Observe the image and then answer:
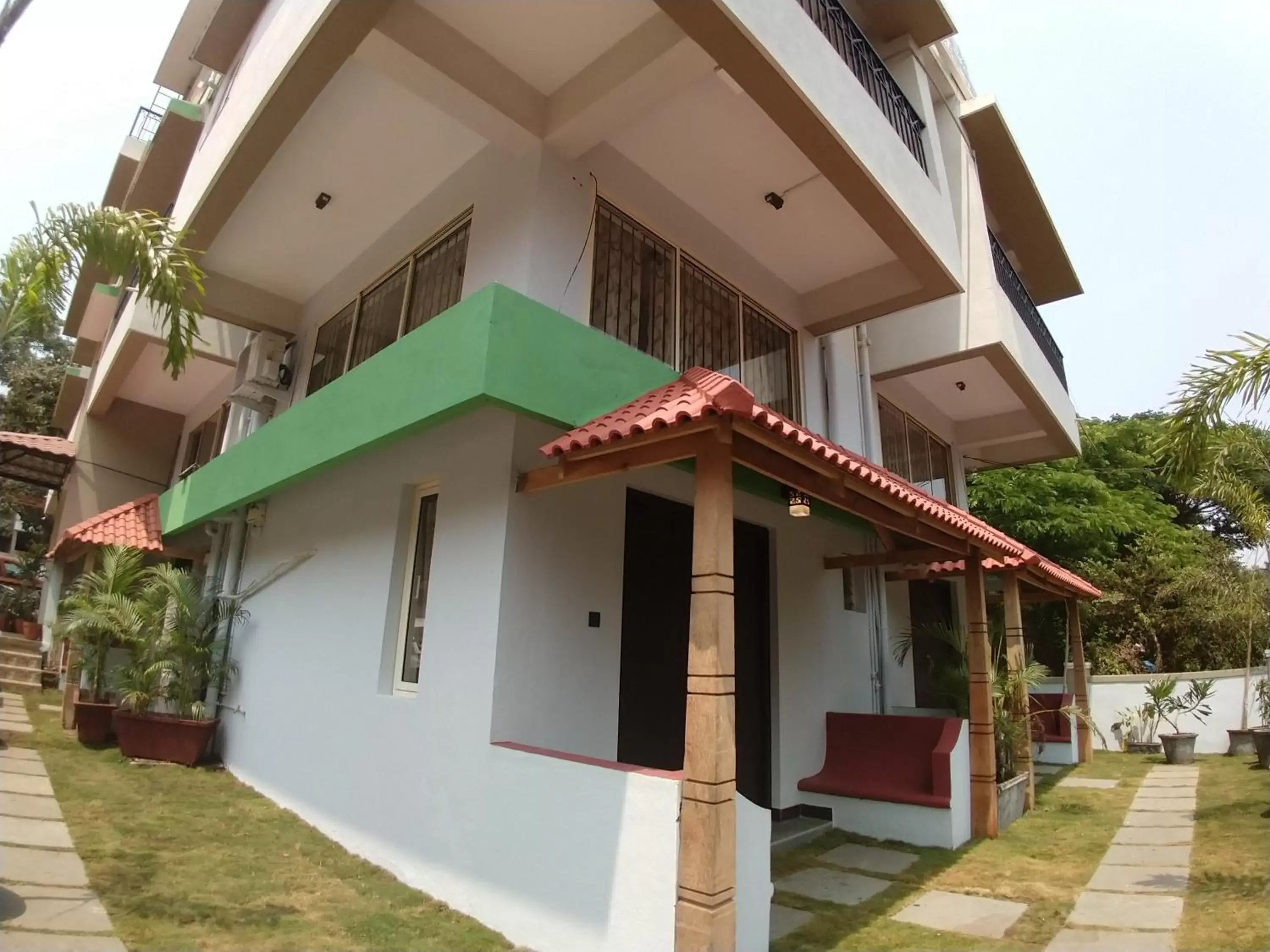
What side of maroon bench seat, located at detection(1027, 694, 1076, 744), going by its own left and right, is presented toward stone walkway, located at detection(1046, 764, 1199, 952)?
front

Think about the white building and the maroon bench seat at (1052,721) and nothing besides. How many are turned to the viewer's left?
0

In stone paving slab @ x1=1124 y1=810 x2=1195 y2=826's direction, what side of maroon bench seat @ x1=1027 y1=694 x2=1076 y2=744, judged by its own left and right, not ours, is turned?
front

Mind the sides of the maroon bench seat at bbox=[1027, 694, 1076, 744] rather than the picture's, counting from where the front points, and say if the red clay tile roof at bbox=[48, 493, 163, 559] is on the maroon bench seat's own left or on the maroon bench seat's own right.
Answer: on the maroon bench seat's own right
